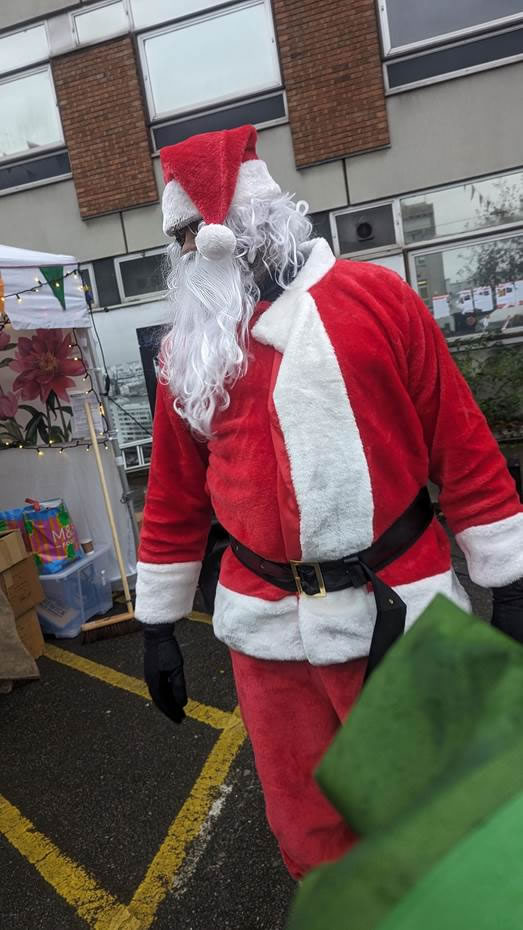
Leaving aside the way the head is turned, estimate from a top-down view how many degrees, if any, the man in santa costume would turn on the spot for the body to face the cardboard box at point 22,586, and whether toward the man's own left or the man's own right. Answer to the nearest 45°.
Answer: approximately 90° to the man's own right

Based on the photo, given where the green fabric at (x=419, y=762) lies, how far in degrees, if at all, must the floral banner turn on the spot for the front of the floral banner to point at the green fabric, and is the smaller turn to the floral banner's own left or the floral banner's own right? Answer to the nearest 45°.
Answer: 0° — it already faces it

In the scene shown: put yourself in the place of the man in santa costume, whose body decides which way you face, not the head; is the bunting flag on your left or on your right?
on your right

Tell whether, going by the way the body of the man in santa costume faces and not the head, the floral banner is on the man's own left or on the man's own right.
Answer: on the man's own right

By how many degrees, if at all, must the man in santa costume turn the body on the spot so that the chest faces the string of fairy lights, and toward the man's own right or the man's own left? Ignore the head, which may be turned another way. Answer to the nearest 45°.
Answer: approximately 90° to the man's own right

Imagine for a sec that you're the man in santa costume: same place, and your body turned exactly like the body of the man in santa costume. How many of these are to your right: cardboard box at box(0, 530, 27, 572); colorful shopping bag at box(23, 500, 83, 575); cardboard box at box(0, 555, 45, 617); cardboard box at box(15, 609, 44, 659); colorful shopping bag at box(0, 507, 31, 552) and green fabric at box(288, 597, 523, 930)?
5

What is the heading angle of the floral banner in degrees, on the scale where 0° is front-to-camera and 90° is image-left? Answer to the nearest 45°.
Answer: approximately 0°

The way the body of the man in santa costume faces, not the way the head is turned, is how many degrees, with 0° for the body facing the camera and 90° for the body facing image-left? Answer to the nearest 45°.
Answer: approximately 45°

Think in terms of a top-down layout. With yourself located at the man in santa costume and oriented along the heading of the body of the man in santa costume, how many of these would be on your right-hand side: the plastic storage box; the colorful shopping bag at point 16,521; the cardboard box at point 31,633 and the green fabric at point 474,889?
3

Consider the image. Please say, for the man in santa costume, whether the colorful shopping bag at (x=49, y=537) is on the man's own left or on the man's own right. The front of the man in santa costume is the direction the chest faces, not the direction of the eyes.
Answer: on the man's own right

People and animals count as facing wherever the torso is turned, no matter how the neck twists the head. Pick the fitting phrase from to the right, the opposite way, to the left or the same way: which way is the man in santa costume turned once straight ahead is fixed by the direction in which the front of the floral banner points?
to the right
